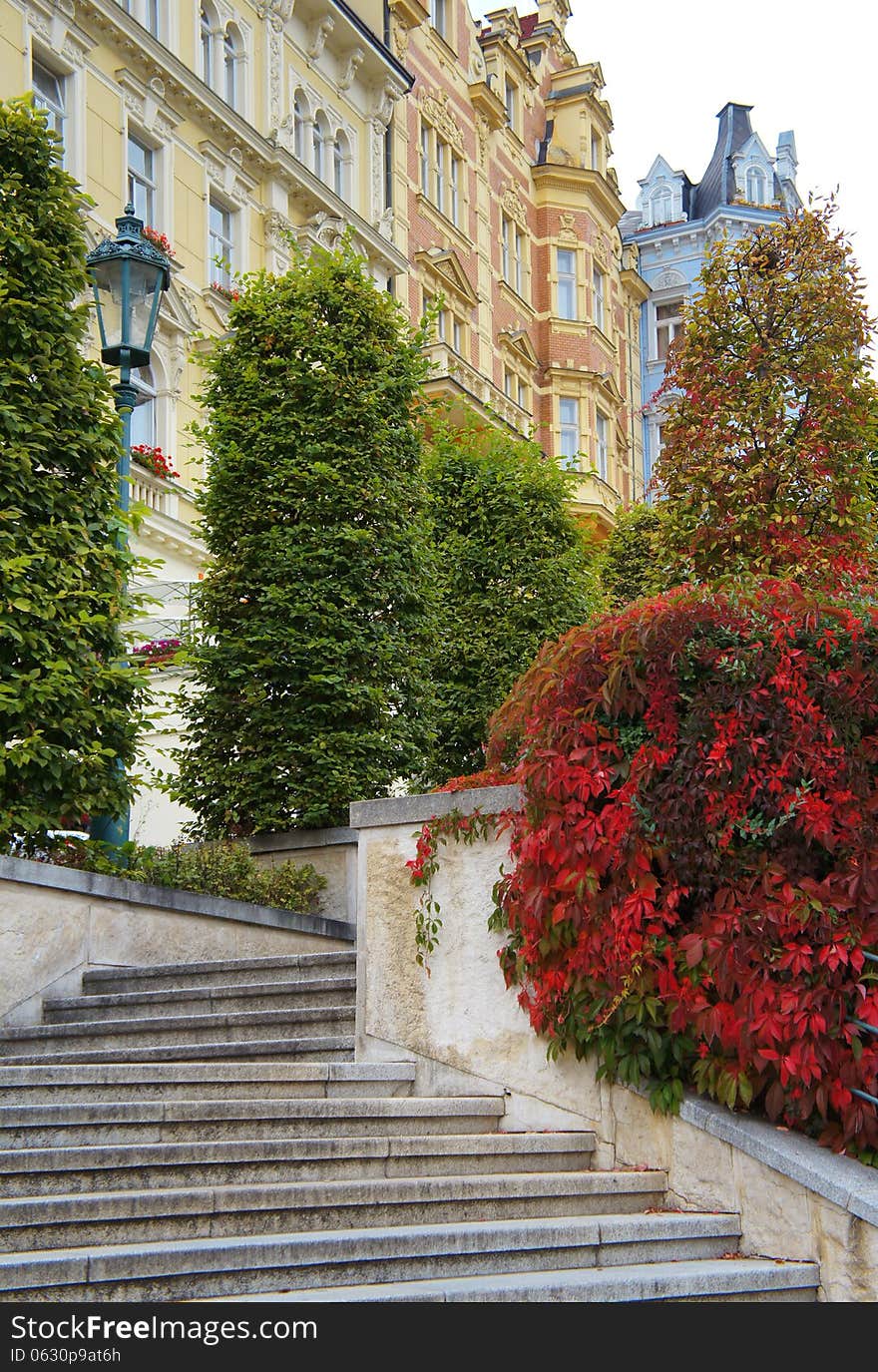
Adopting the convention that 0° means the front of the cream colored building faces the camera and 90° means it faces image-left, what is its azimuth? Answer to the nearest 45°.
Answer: approximately 315°

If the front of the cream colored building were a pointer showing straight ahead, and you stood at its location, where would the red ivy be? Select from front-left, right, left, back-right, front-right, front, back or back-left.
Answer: front-right

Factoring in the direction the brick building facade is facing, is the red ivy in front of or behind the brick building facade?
in front

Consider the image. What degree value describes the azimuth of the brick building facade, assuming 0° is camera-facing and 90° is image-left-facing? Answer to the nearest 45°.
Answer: approximately 315°

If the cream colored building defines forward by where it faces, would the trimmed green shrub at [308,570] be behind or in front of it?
in front

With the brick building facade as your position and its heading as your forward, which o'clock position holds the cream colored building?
The cream colored building is roughly at 2 o'clock from the brick building facade.
